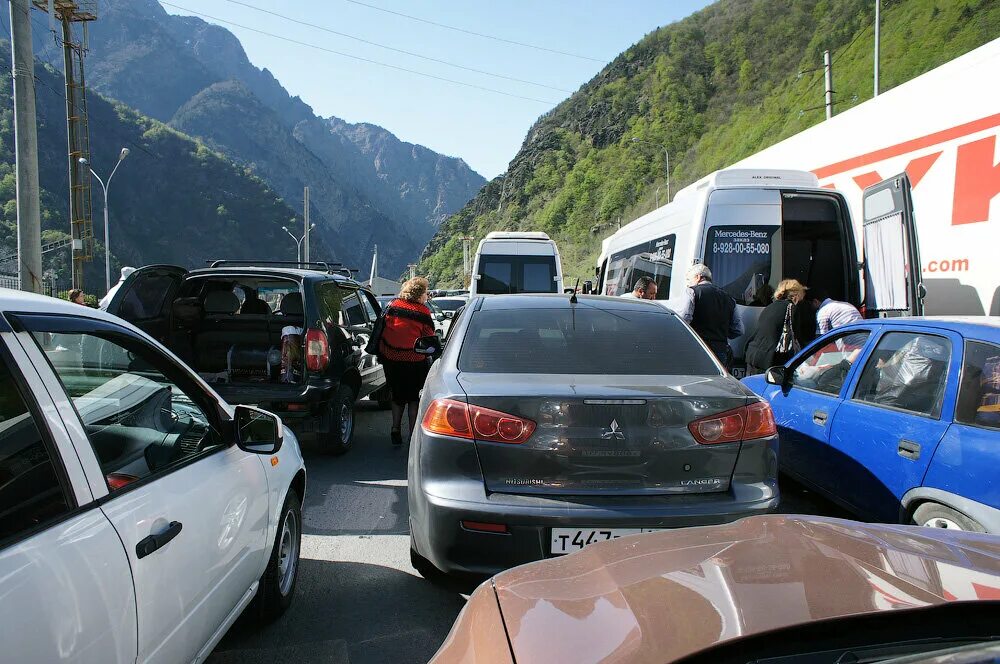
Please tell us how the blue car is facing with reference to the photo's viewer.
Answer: facing away from the viewer and to the left of the viewer

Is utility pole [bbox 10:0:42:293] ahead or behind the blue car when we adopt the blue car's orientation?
ahead

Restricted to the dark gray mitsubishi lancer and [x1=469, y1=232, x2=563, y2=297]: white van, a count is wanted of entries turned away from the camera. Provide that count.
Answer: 2

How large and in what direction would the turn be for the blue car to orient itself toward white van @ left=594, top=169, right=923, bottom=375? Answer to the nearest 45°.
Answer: approximately 45° to its right

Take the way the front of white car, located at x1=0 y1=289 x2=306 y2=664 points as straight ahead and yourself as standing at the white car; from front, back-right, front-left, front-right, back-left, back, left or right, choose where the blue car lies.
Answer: front-right

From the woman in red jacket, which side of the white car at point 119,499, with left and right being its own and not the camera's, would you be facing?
front

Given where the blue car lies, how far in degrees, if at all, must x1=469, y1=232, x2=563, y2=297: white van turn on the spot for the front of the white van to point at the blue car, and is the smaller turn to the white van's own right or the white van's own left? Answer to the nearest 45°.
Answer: approximately 180°

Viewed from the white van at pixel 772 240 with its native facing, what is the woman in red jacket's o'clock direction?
The woman in red jacket is roughly at 9 o'clock from the white van.

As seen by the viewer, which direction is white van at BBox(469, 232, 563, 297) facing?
away from the camera

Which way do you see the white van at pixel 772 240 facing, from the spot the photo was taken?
facing away from the viewer and to the left of the viewer

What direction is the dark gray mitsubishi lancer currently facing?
away from the camera

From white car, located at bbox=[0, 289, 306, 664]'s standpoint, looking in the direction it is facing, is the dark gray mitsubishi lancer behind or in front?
in front

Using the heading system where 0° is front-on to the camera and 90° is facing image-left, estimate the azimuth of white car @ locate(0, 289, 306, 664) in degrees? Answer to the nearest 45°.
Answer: approximately 225°

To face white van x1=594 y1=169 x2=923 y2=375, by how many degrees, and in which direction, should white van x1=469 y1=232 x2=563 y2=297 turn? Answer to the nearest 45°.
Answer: approximately 135° to its right

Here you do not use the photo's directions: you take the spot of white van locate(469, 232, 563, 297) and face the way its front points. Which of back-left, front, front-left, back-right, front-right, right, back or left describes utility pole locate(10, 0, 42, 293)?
back-left

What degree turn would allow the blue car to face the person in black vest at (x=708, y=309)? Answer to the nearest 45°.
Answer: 0° — it already faces them
